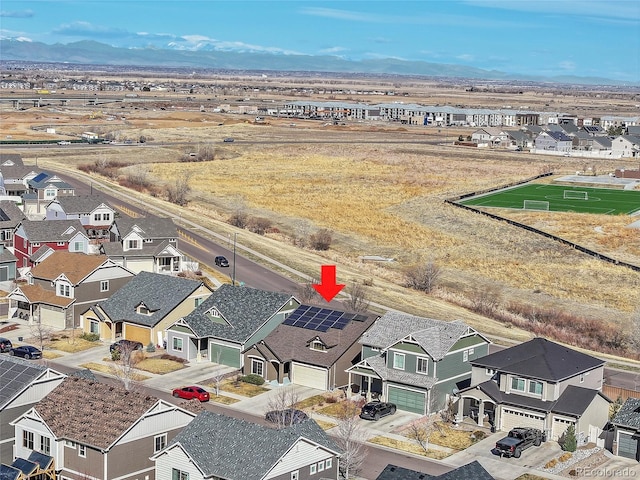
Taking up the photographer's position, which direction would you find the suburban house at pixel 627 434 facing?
facing the viewer and to the left of the viewer

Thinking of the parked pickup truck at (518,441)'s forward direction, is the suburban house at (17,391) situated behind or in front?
behind

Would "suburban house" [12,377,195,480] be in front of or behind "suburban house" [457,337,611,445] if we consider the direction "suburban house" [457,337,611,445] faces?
in front

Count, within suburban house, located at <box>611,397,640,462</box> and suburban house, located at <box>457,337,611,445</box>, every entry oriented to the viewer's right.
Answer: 0

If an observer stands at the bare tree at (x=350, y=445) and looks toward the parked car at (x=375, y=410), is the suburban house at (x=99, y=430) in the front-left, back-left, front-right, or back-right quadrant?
back-left

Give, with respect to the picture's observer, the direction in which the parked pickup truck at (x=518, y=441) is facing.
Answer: facing away from the viewer and to the right of the viewer

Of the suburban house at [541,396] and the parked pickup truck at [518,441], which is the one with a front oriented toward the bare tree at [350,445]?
the suburban house

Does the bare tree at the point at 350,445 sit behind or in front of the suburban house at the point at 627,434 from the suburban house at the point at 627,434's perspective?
in front

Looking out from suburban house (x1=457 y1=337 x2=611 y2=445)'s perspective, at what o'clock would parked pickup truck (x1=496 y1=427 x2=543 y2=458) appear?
The parked pickup truck is roughly at 11 o'clock from the suburban house.

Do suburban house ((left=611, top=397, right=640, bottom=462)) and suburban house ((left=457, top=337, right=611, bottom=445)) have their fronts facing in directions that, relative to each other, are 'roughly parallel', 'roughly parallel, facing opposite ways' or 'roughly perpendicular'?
roughly parallel

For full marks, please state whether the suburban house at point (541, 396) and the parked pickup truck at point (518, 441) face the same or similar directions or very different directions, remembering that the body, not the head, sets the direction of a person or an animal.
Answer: very different directions

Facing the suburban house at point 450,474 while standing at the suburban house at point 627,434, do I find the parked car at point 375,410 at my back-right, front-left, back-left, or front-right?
front-right

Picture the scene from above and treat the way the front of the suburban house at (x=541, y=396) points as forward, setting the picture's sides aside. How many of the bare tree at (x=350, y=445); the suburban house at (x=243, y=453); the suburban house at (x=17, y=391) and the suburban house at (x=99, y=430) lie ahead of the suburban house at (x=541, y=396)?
4

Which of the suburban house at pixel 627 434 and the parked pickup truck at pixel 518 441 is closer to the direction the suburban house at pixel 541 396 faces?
the parked pickup truck

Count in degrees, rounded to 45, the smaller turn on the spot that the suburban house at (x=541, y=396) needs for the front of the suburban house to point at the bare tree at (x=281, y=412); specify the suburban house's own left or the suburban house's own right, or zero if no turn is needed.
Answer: approximately 45° to the suburban house's own right

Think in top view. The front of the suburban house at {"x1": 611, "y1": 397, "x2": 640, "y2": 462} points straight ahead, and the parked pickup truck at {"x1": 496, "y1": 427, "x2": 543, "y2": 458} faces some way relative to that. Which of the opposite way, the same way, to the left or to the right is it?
the opposite way

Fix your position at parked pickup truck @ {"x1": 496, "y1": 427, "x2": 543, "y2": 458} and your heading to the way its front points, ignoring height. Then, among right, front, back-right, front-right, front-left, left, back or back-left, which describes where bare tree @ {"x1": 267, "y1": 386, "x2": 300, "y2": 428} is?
back-left
